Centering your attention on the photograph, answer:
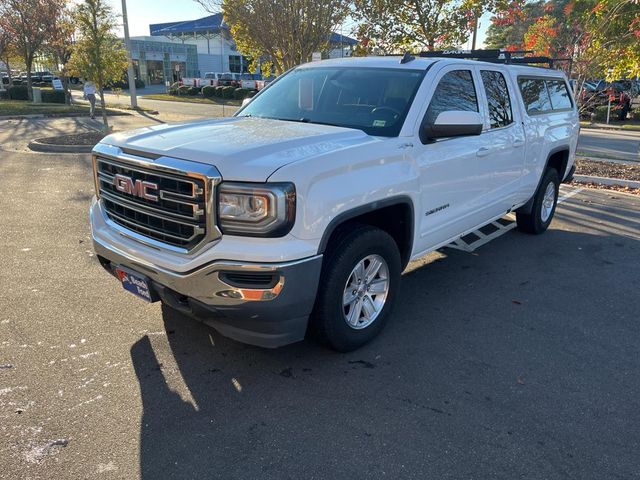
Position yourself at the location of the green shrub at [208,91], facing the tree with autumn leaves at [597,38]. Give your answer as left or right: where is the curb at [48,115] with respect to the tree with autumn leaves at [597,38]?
right

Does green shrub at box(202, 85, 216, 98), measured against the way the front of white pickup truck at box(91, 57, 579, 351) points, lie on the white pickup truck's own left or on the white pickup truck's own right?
on the white pickup truck's own right

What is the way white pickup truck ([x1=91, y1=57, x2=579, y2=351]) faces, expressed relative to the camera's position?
facing the viewer and to the left of the viewer

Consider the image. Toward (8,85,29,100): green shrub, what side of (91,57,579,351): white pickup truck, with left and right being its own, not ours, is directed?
right

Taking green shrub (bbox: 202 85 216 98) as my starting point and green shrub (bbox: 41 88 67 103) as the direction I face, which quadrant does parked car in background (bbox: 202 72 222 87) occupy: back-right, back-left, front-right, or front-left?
back-right

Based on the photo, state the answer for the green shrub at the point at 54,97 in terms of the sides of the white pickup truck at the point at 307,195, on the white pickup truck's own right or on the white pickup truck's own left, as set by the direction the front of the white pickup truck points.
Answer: on the white pickup truck's own right

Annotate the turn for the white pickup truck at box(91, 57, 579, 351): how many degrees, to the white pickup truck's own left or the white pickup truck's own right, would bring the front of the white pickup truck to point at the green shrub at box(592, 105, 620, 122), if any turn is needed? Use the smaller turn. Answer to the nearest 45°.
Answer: approximately 180°

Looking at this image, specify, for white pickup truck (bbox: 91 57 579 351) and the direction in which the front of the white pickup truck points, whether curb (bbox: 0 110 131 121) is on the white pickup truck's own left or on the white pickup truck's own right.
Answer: on the white pickup truck's own right

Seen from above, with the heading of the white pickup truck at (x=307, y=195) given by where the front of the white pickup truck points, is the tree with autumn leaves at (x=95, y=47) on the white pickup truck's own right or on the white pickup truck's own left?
on the white pickup truck's own right

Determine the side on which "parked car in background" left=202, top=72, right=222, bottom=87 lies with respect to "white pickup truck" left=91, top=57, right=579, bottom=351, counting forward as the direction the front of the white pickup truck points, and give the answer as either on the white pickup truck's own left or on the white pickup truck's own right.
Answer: on the white pickup truck's own right

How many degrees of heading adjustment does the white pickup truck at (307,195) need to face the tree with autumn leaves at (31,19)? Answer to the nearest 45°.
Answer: approximately 90° to its right

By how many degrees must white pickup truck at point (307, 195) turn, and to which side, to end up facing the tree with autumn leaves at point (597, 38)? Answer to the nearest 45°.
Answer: approximately 180°

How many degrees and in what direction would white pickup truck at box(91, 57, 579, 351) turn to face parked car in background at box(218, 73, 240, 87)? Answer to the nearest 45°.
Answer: approximately 135° to its right
